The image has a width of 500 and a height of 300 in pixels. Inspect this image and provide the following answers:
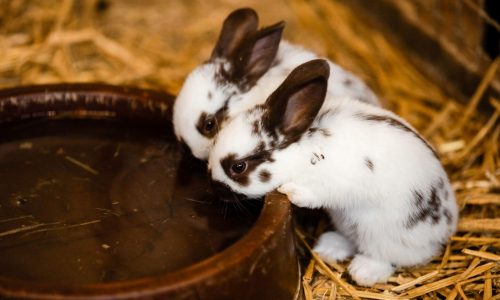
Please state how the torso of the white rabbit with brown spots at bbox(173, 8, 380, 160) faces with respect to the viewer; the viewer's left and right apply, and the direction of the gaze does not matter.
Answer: facing to the left of the viewer

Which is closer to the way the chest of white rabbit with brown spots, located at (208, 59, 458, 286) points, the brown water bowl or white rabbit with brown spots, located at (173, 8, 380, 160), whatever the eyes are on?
the brown water bowl

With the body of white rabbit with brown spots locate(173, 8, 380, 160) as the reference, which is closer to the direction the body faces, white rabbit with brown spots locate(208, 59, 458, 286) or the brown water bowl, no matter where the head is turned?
the brown water bowl

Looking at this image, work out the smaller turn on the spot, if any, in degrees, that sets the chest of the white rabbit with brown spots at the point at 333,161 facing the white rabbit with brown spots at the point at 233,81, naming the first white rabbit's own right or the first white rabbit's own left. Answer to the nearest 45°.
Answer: approximately 45° to the first white rabbit's own right

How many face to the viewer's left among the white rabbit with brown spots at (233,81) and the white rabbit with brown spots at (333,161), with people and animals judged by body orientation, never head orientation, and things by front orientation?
2

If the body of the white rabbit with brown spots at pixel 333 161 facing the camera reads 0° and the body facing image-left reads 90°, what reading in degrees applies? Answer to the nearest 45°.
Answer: approximately 90°

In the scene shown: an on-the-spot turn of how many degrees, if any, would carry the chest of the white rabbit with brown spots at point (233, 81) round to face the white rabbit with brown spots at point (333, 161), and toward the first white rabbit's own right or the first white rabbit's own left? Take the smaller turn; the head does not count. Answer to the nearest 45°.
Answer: approximately 135° to the first white rabbit's own left

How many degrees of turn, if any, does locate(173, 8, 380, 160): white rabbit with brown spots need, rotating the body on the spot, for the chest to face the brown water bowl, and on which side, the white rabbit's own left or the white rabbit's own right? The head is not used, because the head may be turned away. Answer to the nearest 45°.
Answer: approximately 45° to the white rabbit's own left
